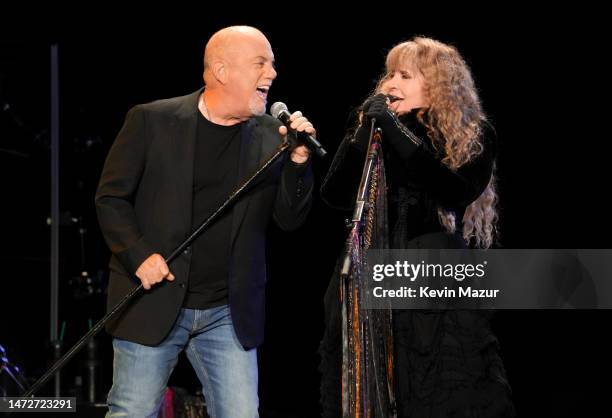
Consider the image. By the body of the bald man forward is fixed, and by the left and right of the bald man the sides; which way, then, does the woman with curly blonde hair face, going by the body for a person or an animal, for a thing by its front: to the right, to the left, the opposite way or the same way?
to the right

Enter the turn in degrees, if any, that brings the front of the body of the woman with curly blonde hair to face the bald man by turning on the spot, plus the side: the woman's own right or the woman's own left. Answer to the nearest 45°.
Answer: approximately 45° to the woman's own right

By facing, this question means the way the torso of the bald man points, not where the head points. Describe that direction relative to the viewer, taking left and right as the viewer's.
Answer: facing the viewer and to the right of the viewer

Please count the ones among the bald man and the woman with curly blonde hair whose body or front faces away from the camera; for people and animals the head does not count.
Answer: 0

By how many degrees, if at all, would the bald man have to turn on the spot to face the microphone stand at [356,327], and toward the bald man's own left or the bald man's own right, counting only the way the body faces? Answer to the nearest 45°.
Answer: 0° — they already face it
